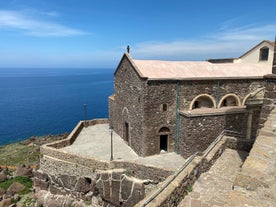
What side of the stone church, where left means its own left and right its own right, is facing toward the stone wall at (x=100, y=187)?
front

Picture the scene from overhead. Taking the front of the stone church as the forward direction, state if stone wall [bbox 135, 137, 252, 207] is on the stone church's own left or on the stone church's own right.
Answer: on the stone church's own left

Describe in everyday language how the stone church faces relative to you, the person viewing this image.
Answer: facing the viewer and to the left of the viewer

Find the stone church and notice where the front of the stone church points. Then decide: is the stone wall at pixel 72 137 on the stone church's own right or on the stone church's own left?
on the stone church's own right

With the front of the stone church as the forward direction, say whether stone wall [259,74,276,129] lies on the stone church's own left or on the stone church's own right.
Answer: on the stone church's own left
